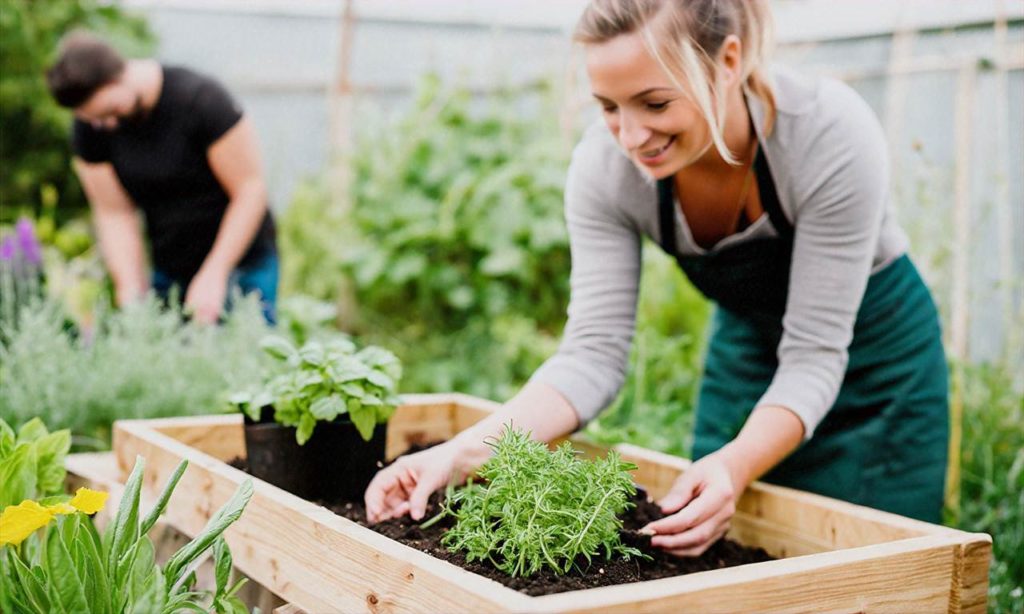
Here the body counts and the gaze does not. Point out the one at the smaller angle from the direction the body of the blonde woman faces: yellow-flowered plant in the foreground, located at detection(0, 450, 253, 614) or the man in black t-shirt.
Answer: the yellow-flowered plant in the foreground

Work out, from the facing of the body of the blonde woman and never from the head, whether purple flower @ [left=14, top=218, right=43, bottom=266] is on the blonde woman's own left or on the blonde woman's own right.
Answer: on the blonde woman's own right

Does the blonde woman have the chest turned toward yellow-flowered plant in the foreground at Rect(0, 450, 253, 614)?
yes

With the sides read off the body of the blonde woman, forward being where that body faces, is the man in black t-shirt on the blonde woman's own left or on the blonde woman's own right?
on the blonde woman's own right

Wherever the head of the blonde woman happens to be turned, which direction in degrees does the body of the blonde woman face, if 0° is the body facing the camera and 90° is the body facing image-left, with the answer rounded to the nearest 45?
approximately 45°

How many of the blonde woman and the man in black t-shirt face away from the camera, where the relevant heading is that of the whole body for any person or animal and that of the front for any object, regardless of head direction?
0

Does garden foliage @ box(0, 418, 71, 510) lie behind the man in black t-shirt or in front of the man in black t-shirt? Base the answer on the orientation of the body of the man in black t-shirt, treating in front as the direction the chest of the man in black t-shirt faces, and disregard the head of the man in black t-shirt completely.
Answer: in front
